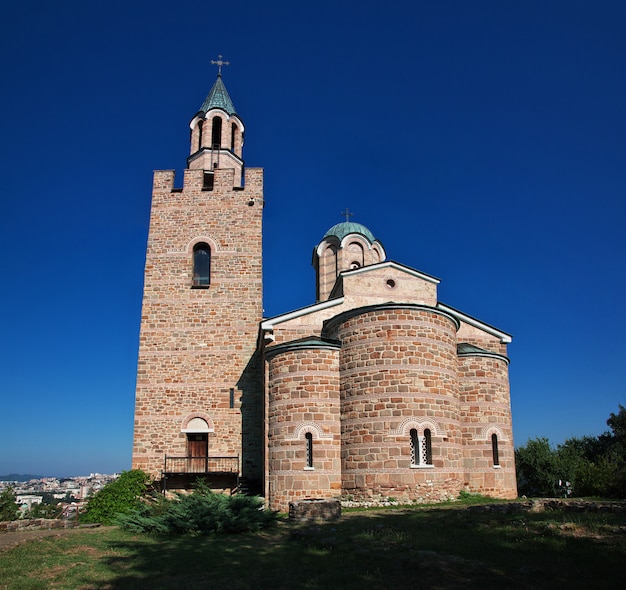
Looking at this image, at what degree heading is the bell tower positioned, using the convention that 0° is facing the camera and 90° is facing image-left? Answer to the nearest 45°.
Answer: approximately 0°

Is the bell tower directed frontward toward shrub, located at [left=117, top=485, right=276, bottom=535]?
yes

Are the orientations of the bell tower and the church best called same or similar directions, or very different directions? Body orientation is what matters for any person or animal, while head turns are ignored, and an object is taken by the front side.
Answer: very different directions

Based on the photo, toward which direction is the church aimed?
away from the camera
